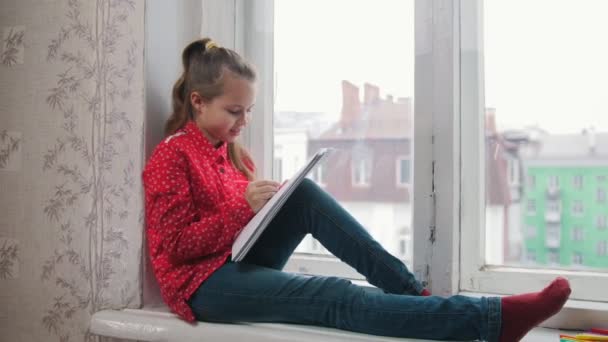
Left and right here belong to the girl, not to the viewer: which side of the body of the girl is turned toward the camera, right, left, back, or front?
right

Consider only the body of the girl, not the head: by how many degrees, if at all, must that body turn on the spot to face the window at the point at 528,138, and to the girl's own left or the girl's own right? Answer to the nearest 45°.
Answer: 0° — they already face it
